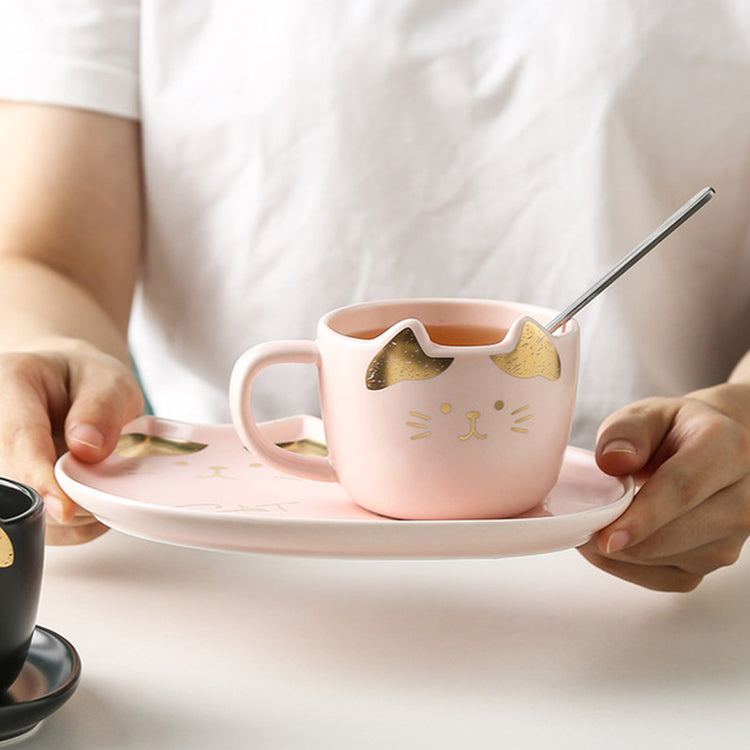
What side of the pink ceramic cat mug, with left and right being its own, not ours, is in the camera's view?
front
